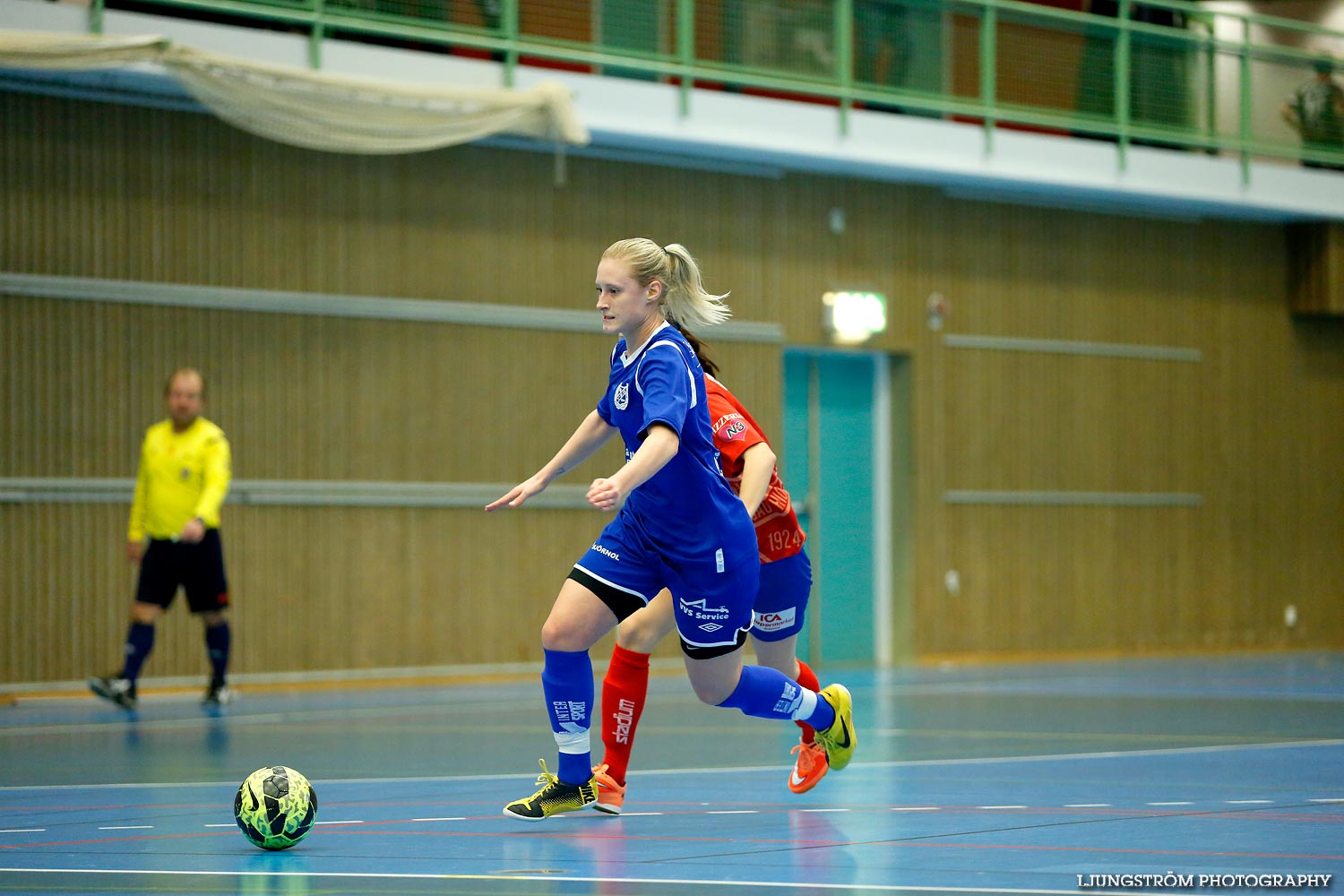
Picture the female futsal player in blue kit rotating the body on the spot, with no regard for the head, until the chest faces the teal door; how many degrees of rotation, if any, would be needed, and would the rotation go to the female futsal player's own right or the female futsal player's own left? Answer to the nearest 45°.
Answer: approximately 90° to the female futsal player's own right

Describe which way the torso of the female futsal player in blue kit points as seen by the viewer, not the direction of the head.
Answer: to the viewer's left

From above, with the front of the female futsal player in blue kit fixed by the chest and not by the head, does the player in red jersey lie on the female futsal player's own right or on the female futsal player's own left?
on the female futsal player's own right

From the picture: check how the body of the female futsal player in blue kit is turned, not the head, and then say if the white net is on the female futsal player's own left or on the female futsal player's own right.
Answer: on the female futsal player's own right

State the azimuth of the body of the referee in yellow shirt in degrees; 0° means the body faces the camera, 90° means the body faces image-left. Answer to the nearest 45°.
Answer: approximately 45°

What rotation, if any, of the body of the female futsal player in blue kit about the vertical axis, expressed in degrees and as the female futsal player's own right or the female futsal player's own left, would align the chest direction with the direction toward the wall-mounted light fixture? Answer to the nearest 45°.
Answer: approximately 90° to the female futsal player's own right

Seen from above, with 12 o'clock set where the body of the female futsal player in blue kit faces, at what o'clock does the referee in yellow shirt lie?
The referee in yellow shirt is roughly at 2 o'clock from the female futsal player in blue kit.

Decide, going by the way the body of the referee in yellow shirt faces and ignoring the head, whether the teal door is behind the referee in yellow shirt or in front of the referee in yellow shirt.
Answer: behind

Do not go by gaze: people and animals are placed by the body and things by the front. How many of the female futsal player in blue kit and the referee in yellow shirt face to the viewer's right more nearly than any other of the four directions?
0

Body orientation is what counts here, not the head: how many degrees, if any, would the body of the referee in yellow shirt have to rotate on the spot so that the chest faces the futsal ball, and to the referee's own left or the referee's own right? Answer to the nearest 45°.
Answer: approximately 45° to the referee's own left
